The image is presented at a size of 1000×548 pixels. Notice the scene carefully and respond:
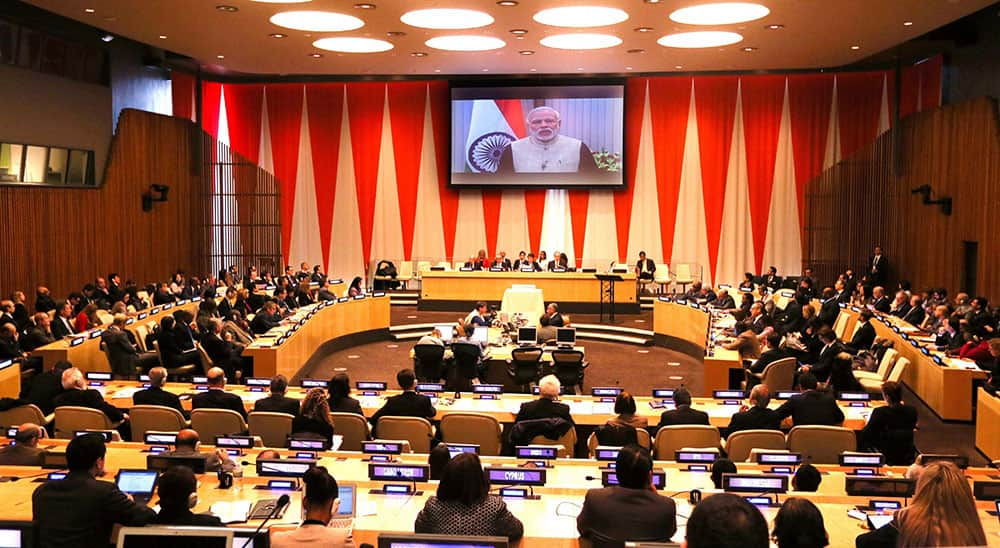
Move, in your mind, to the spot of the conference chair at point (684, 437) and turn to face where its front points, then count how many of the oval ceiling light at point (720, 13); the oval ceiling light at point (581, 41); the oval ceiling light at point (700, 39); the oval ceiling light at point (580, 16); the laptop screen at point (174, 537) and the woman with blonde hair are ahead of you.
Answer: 4

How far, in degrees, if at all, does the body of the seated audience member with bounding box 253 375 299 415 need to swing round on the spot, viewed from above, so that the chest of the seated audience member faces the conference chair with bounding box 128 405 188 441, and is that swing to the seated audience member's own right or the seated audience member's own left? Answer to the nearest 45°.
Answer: approximately 90° to the seated audience member's own left

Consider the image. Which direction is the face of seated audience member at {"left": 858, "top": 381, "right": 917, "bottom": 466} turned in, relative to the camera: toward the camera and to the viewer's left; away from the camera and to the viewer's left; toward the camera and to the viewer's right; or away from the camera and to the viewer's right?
away from the camera and to the viewer's left

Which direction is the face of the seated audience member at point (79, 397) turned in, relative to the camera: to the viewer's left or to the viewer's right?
to the viewer's right

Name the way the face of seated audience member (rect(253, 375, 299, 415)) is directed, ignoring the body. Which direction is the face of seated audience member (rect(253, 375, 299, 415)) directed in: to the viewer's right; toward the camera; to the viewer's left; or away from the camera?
away from the camera

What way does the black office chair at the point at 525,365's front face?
away from the camera

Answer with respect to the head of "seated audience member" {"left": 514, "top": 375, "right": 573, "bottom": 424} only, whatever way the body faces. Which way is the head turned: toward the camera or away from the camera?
away from the camera

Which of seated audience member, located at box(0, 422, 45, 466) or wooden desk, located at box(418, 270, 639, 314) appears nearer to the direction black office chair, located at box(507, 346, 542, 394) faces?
the wooden desk

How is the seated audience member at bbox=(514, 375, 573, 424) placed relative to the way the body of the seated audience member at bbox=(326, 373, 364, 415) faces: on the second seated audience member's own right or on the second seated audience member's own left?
on the second seated audience member's own right

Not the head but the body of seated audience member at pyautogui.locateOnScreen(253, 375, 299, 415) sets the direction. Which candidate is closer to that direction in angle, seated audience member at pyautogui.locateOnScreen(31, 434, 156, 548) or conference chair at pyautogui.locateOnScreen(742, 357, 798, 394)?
the conference chair

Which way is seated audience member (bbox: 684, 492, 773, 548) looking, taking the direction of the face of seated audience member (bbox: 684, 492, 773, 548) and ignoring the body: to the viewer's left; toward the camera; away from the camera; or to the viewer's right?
away from the camera

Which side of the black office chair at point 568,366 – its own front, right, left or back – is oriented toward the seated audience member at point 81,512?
back

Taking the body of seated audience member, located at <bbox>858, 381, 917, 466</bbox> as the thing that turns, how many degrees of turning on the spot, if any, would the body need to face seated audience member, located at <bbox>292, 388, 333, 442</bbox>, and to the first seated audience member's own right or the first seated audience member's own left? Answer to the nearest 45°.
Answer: approximately 90° to the first seated audience member's own left

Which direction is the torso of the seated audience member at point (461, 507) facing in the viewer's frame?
away from the camera

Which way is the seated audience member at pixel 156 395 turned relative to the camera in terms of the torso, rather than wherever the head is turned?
away from the camera

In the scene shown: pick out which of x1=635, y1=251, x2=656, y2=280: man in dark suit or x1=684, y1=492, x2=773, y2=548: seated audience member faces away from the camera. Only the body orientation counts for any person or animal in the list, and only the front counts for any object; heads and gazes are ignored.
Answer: the seated audience member

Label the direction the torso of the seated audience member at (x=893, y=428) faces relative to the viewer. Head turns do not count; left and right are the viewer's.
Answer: facing away from the viewer and to the left of the viewer
